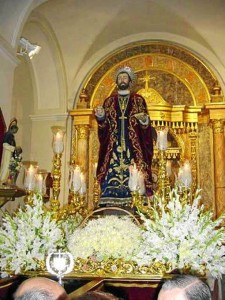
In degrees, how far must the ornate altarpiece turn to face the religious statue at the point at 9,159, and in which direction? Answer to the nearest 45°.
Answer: approximately 45° to its right

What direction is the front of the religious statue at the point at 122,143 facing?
toward the camera

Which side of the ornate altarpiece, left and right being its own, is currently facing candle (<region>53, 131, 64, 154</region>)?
front

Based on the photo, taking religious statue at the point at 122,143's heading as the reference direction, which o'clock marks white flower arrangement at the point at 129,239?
The white flower arrangement is roughly at 12 o'clock from the religious statue.

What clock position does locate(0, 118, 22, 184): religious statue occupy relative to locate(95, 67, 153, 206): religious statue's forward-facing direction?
locate(0, 118, 22, 184): religious statue is roughly at 3 o'clock from locate(95, 67, 153, 206): religious statue.

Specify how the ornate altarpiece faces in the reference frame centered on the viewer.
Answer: facing the viewer

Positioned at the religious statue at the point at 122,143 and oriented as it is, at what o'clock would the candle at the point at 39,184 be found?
The candle is roughly at 2 o'clock from the religious statue.

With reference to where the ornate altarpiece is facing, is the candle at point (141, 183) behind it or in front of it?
in front

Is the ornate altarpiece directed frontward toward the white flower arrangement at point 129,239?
yes

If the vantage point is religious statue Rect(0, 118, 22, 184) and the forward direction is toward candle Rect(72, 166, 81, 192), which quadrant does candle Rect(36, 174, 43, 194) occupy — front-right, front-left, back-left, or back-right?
front-right

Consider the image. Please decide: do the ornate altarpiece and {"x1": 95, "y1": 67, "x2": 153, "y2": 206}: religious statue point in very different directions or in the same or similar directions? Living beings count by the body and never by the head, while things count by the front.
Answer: same or similar directions

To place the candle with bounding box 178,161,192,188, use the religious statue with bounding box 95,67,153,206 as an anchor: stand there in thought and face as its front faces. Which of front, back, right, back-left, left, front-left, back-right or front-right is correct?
front-left

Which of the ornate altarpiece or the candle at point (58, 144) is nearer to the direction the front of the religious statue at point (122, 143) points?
the candle

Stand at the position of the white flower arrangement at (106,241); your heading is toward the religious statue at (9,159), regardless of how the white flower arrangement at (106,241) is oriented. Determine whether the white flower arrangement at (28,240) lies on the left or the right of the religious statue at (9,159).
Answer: left

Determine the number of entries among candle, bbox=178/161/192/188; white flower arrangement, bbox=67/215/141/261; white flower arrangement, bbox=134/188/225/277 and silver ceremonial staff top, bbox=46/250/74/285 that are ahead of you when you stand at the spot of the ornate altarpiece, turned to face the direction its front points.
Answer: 4

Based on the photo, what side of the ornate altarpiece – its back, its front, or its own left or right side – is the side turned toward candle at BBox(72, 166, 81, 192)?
front

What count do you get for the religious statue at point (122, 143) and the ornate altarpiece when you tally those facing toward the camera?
2

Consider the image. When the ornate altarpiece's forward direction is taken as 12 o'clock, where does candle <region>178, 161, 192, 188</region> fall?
The candle is roughly at 12 o'clock from the ornate altarpiece.
